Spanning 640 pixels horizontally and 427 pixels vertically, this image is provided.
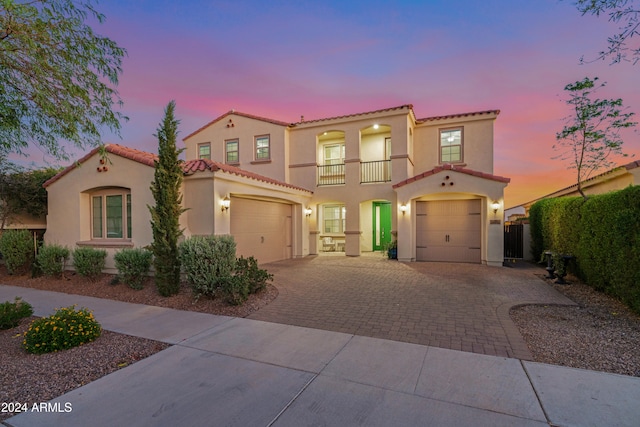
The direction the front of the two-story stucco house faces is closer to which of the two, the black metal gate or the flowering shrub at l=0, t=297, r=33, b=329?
the flowering shrub

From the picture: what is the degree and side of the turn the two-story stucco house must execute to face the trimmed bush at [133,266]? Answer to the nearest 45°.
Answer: approximately 45° to its right

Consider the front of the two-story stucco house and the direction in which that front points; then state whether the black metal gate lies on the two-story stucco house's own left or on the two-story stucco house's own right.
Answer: on the two-story stucco house's own left

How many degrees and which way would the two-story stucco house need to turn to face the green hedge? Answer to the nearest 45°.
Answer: approximately 45° to its left

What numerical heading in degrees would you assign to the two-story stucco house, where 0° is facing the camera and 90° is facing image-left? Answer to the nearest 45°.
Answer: approximately 0°

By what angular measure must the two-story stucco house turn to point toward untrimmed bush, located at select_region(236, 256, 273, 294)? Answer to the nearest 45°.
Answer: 0° — it already faces it

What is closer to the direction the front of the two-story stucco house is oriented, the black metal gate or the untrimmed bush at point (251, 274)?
the untrimmed bush
